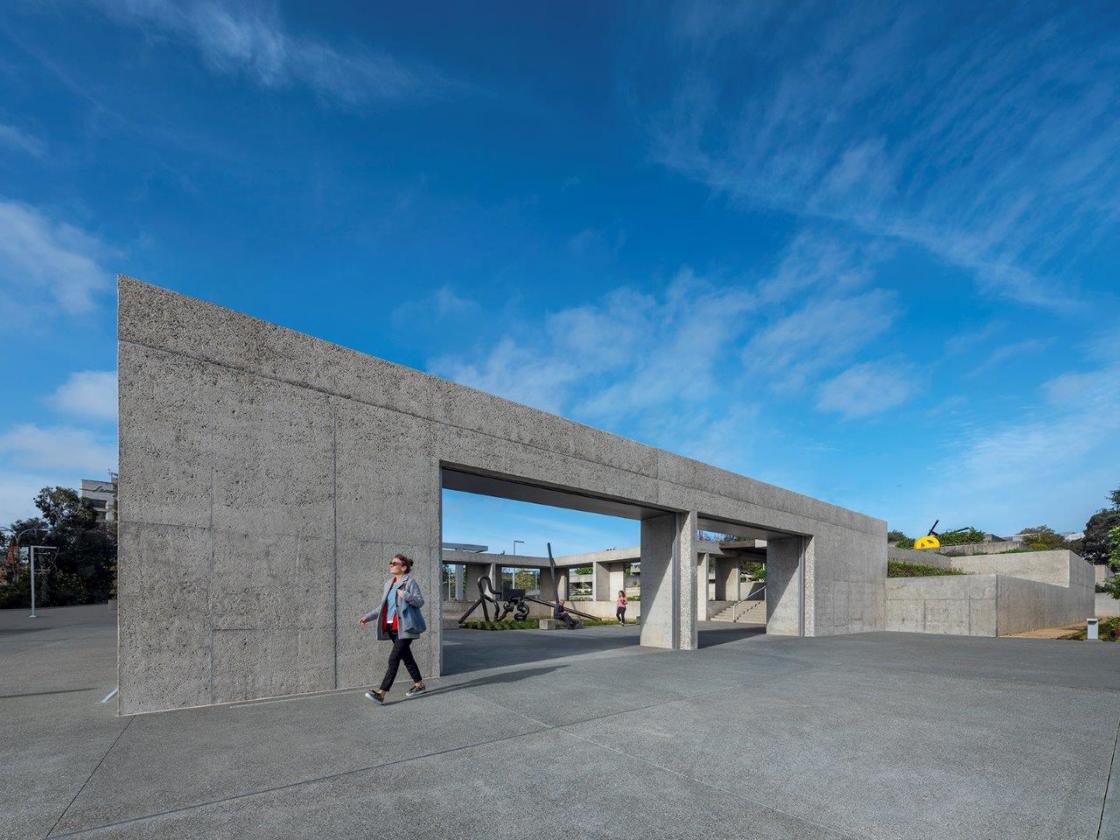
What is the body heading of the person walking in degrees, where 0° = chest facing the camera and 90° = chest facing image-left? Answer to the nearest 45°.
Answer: approximately 45°

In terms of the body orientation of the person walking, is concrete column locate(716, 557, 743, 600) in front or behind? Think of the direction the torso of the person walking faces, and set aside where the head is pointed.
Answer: behind

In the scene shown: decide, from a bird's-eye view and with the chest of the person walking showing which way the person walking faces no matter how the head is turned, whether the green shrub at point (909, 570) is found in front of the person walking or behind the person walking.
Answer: behind

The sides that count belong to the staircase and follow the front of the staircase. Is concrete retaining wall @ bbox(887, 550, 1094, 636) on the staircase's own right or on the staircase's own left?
on the staircase's own left
